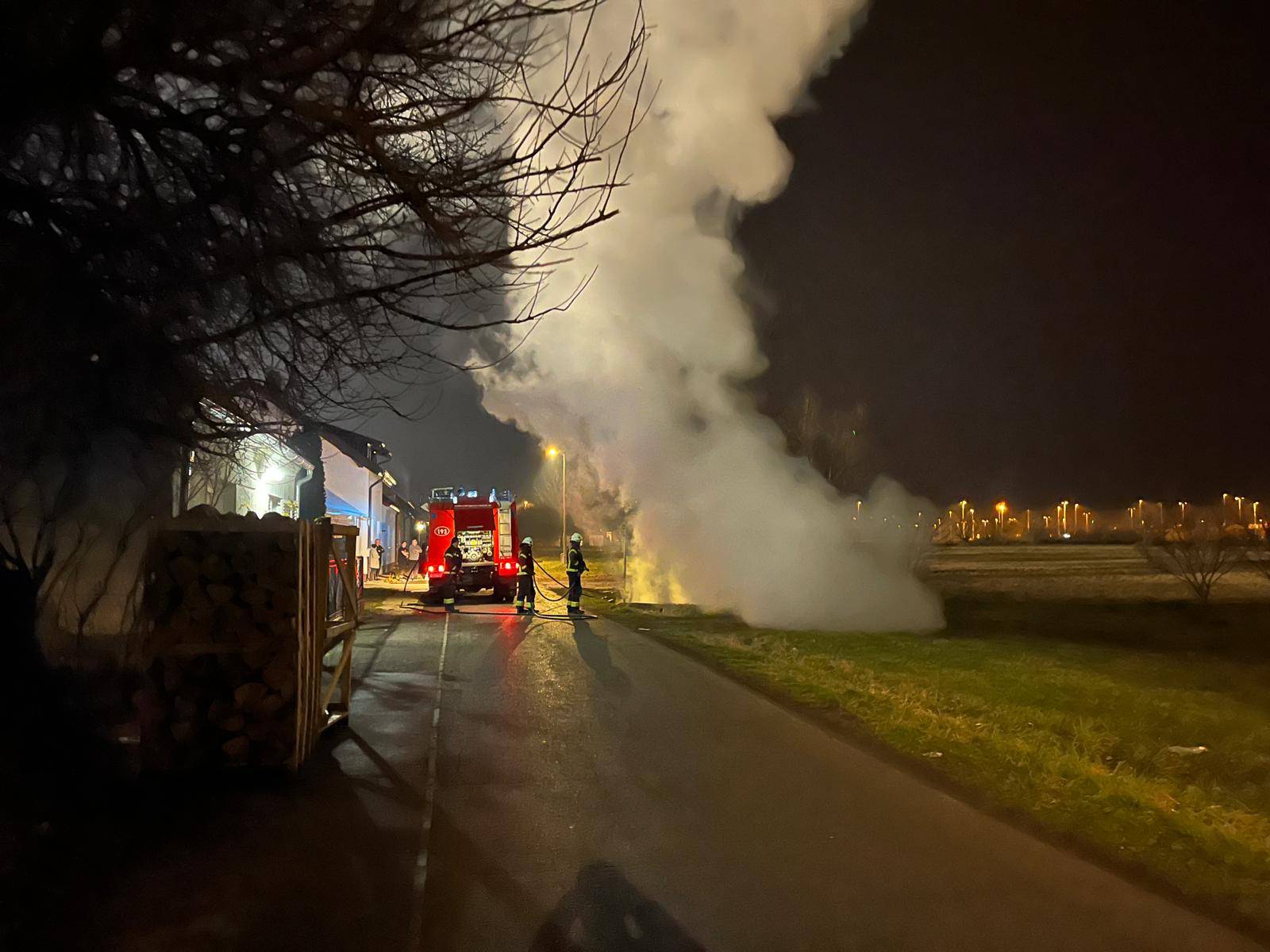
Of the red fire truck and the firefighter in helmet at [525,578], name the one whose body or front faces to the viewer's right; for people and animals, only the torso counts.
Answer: the firefighter in helmet

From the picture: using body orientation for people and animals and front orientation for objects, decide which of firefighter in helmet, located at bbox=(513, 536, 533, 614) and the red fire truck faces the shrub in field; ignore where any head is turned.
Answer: the firefighter in helmet

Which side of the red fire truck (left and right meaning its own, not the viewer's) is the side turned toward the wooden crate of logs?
back

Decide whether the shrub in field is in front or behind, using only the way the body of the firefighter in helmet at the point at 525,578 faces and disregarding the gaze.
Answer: in front

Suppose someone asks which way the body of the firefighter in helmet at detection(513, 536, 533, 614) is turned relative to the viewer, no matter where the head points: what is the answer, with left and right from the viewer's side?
facing to the right of the viewer

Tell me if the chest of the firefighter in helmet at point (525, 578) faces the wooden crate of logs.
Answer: no

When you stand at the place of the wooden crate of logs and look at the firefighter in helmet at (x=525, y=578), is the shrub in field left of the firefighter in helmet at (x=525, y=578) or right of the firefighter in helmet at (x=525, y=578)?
right

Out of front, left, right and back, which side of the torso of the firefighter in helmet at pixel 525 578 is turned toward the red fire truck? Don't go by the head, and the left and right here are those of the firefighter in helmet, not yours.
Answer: left

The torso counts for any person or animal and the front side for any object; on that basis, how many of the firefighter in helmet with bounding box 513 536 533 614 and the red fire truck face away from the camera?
1

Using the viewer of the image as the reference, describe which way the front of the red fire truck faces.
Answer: facing away from the viewer
